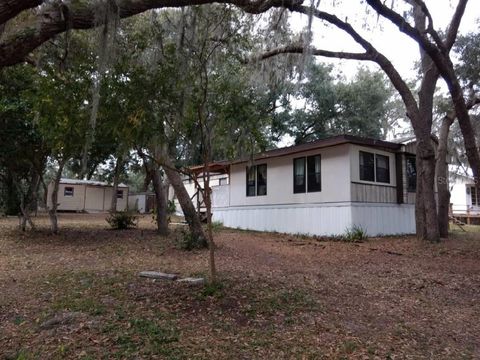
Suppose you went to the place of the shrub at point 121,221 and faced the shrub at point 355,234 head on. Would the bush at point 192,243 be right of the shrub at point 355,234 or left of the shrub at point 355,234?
right

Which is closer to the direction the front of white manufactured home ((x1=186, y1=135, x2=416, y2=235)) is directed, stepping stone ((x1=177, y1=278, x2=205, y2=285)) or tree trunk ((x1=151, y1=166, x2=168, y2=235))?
the stepping stone

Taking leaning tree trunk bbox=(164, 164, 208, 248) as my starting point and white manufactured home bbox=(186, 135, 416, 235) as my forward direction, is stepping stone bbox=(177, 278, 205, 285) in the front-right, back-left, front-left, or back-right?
back-right

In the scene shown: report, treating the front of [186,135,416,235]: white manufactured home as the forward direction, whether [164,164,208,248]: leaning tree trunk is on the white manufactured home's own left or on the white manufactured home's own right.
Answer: on the white manufactured home's own right

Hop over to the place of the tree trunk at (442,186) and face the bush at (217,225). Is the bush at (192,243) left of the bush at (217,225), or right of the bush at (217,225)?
left

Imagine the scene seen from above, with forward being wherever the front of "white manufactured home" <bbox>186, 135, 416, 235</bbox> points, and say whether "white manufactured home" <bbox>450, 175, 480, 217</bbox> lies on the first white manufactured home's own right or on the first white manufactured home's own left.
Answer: on the first white manufactured home's own left

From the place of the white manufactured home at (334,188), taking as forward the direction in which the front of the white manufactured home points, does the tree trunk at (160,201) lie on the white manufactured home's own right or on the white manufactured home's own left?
on the white manufactured home's own right
